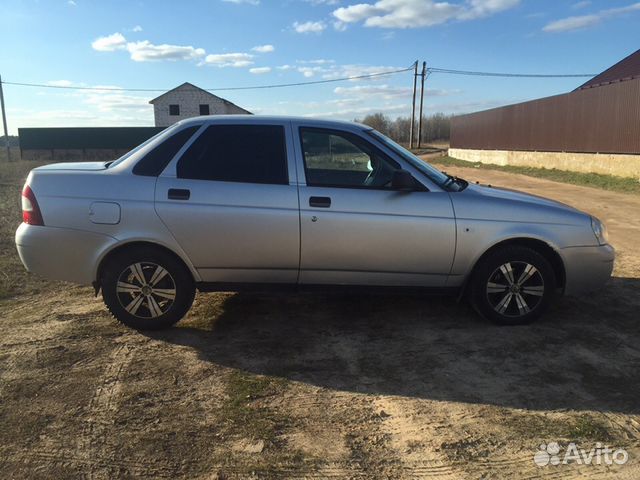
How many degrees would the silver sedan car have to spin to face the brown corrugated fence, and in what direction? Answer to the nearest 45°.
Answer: approximately 45° to its left

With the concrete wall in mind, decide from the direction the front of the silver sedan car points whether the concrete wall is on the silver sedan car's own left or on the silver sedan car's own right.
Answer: on the silver sedan car's own left

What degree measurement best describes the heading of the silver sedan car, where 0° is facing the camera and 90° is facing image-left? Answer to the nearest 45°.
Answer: approximately 270°
